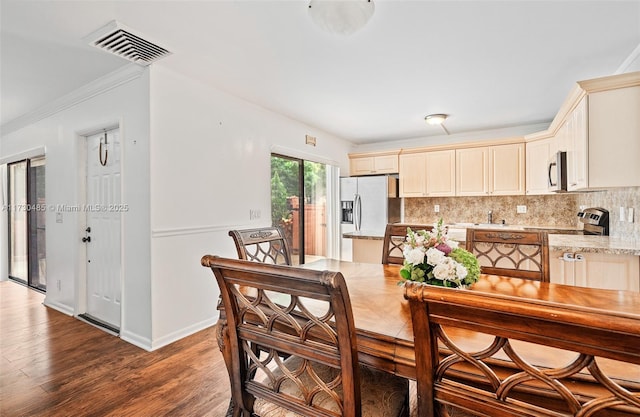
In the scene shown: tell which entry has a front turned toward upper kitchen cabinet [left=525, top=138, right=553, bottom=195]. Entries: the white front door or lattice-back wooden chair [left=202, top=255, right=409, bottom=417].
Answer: the lattice-back wooden chair

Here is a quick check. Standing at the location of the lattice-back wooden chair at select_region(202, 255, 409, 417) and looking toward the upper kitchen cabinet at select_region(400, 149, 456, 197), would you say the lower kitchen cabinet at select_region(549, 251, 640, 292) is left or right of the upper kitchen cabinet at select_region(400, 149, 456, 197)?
right

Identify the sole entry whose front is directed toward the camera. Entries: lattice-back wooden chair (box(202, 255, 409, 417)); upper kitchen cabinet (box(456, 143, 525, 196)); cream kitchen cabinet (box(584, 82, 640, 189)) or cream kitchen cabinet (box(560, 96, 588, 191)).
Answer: the upper kitchen cabinet

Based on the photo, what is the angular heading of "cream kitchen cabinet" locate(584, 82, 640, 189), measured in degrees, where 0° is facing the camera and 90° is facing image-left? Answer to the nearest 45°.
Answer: approximately 90°

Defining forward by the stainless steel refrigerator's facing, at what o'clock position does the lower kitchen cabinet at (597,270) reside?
The lower kitchen cabinet is roughly at 11 o'clock from the stainless steel refrigerator.

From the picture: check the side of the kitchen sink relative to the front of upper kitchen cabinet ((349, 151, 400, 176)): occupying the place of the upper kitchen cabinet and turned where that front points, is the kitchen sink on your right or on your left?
on your left

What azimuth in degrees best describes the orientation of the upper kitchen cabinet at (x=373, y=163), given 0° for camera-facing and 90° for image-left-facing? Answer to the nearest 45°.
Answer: approximately 0°

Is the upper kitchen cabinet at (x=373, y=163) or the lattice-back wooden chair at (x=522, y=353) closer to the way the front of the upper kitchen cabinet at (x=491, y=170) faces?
the lattice-back wooden chair

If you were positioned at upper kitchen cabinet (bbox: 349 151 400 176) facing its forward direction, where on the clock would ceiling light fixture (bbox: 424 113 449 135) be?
The ceiling light fixture is roughly at 11 o'clock from the upper kitchen cabinet.

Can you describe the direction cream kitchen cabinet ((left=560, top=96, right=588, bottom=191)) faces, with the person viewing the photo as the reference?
facing to the left of the viewer
